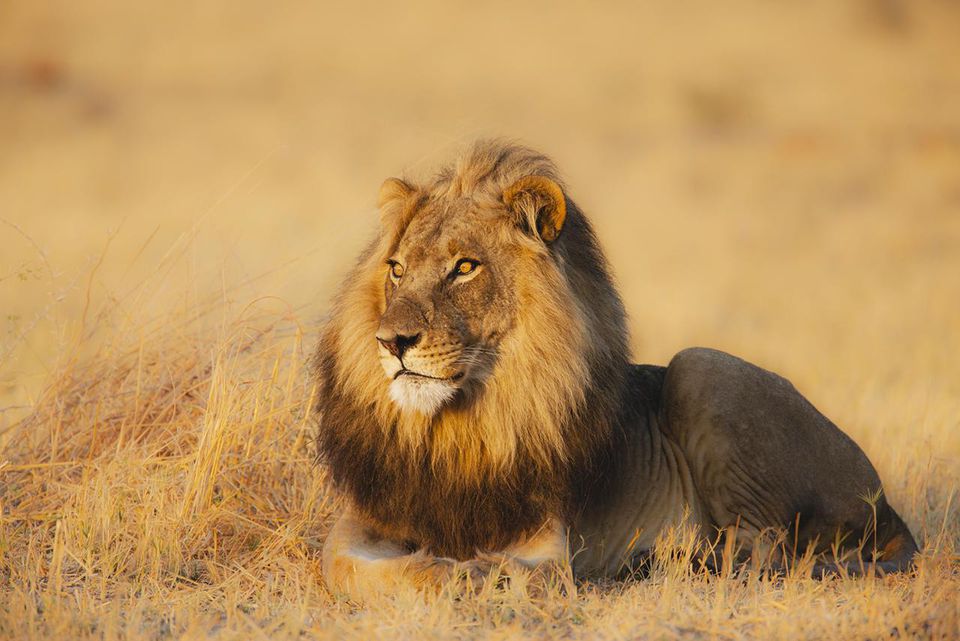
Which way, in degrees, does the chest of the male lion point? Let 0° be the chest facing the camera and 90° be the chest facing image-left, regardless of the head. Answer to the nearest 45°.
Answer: approximately 45°
